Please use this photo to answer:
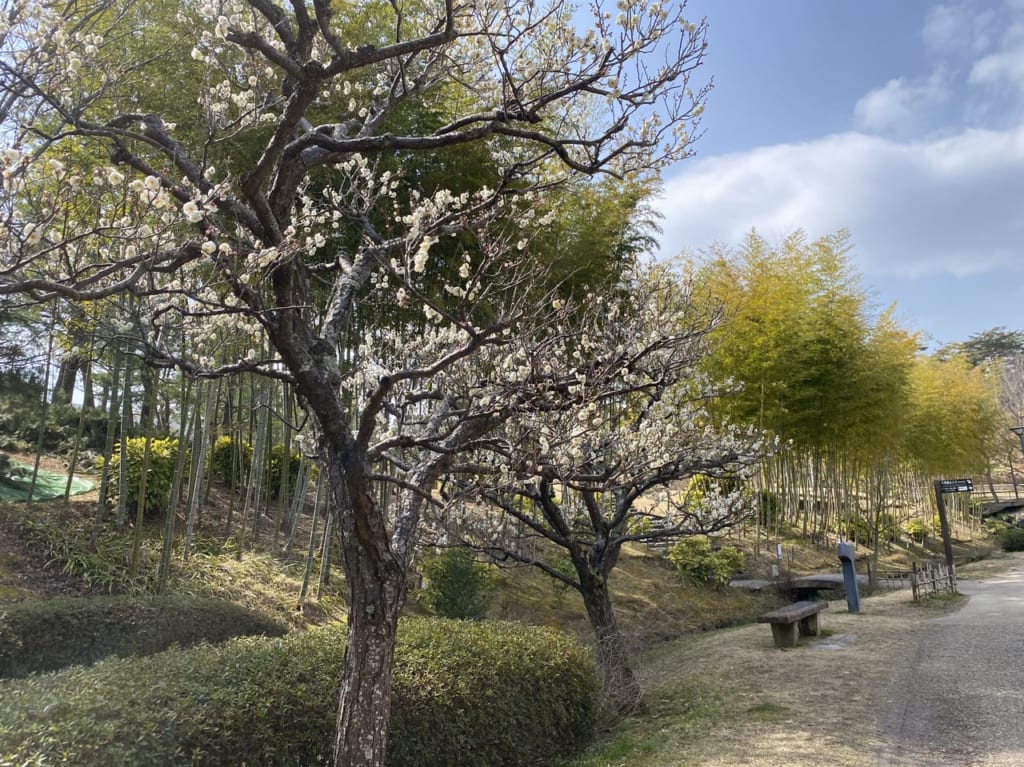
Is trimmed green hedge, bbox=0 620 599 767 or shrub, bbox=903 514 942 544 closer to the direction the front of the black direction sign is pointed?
the trimmed green hedge

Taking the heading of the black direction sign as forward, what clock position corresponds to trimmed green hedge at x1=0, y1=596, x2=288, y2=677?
The trimmed green hedge is roughly at 1 o'clock from the black direction sign.

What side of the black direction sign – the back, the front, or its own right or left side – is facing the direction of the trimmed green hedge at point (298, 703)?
front

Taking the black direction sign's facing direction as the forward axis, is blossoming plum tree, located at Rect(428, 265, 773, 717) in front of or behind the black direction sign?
in front

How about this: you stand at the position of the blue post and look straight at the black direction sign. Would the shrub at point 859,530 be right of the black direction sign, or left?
left

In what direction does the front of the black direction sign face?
toward the camera

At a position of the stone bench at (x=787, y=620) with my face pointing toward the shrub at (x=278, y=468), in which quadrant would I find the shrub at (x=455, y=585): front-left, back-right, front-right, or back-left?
front-left

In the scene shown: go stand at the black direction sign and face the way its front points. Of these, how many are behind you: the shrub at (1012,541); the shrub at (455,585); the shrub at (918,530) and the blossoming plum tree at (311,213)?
2

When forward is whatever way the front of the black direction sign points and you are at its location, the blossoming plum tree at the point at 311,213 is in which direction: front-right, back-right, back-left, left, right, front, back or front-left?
front

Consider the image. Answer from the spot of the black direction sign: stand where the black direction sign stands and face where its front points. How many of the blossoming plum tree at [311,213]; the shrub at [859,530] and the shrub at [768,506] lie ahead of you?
1

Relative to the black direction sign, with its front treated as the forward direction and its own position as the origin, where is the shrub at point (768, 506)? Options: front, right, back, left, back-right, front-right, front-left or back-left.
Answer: back-right

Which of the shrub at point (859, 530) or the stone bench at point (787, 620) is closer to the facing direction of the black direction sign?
the stone bench

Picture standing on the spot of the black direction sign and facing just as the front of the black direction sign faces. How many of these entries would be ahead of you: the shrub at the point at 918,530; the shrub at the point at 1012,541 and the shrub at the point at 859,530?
0

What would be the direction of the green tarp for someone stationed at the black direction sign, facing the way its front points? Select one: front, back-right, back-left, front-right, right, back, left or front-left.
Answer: front-right

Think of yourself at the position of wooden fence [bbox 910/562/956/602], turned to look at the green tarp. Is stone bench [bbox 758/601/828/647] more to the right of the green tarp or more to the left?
left
